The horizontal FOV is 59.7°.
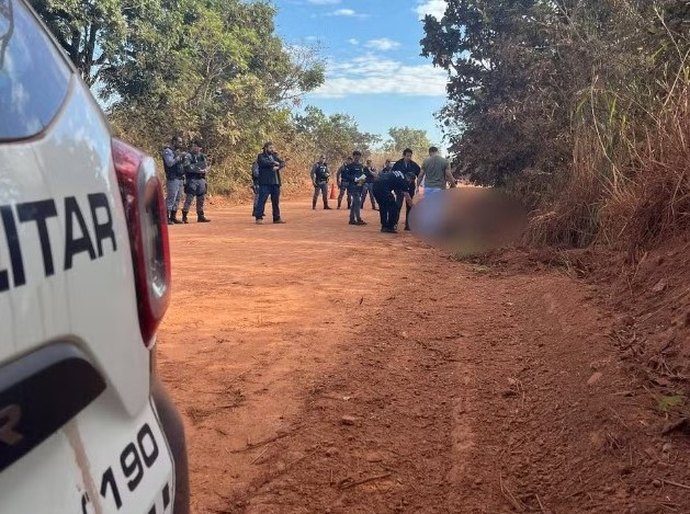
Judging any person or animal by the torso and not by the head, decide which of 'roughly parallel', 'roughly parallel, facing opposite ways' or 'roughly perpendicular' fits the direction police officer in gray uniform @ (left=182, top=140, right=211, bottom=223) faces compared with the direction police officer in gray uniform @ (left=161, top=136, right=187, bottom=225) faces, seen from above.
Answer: roughly parallel

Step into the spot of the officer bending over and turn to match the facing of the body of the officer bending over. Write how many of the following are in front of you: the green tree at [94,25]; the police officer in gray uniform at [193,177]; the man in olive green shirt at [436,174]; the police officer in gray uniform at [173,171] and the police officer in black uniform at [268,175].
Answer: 1

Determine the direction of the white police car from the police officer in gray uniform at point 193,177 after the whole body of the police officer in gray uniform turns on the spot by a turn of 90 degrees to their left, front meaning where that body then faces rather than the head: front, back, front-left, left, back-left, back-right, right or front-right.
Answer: back-right

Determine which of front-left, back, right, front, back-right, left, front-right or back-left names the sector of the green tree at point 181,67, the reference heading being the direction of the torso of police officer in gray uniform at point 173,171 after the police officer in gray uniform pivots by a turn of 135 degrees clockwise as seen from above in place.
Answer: right

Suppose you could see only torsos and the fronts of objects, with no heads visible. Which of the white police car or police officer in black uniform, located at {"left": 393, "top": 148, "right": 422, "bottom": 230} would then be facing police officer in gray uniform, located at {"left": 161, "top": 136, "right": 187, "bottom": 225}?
the white police car

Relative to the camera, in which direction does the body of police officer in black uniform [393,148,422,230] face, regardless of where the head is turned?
toward the camera

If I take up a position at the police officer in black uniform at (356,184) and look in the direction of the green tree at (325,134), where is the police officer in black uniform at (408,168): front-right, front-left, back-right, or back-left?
back-right

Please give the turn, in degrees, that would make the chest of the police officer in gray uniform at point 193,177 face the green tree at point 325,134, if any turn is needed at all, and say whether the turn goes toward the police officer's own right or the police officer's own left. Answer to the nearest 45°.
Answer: approximately 135° to the police officer's own left

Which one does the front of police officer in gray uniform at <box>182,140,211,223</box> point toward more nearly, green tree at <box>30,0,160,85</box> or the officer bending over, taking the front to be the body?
the officer bending over

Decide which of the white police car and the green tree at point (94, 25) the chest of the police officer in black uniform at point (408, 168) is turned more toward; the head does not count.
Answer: the white police car

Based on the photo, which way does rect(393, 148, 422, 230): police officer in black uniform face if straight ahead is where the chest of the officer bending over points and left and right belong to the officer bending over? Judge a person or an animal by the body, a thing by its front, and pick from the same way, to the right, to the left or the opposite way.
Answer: to the right

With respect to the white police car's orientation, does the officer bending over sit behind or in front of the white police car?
in front

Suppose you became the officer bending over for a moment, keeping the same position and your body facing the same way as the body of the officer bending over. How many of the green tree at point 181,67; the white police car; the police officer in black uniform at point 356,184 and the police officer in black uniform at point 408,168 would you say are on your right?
1

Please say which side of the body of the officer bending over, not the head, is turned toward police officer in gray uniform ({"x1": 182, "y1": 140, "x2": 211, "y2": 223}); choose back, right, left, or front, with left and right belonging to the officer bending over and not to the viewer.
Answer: back

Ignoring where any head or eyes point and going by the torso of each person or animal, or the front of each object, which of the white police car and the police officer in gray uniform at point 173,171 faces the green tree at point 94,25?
the white police car

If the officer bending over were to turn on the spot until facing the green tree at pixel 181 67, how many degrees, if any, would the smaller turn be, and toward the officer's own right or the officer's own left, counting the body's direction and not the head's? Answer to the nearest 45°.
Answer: approximately 135° to the officer's own left

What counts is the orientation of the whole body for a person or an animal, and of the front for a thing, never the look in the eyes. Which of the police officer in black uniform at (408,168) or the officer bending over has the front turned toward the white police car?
the police officer in black uniform

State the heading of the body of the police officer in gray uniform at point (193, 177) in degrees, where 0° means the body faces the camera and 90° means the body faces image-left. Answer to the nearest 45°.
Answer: approximately 315°

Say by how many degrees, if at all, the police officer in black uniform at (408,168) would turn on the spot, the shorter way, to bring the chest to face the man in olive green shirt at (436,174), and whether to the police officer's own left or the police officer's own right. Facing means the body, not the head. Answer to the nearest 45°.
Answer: approximately 45° to the police officer's own left

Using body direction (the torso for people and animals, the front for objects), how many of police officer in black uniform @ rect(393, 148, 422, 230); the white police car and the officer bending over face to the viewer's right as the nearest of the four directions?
1

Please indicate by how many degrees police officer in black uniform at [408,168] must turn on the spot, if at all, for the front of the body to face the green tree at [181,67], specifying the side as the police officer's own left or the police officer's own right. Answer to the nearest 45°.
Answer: approximately 135° to the police officer's own right
